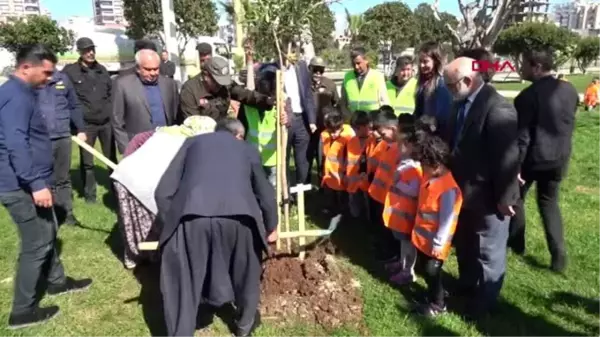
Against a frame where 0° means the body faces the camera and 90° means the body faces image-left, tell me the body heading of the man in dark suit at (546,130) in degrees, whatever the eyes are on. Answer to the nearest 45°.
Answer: approximately 135°

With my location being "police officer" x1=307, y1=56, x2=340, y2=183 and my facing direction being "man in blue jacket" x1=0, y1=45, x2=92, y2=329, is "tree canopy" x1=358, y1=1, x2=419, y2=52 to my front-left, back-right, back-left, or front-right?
back-right

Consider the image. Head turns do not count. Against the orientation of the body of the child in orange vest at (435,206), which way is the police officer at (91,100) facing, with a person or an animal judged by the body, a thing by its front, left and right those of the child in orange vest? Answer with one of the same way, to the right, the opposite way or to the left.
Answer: to the left

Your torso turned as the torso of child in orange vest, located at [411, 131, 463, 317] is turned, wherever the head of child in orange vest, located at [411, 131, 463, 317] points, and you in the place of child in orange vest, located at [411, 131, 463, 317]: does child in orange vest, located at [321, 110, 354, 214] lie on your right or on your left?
on your right

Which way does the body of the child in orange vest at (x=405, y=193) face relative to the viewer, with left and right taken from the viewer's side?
facing to the left of the viewer

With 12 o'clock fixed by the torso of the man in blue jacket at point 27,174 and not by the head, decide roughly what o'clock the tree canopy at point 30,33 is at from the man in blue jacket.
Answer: The tree canopy is roughly at 9 o'clock from the man in blue jacket.

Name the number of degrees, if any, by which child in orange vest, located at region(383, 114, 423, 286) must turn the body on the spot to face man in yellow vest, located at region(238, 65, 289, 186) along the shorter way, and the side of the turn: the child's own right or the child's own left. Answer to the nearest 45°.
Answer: approximately 45° to the child's own right

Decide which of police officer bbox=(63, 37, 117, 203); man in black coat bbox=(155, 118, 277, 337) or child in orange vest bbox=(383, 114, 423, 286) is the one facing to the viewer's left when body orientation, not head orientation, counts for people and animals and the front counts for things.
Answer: the child in orange vest

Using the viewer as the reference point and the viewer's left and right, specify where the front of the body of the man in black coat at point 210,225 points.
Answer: facing away from the viewer

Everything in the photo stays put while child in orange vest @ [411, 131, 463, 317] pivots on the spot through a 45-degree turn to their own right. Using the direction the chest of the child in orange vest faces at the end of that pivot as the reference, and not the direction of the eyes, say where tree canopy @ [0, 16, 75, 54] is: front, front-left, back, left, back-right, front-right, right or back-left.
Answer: front-right

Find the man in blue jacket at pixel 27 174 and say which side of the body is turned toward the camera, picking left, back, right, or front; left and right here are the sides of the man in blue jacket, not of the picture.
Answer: right
